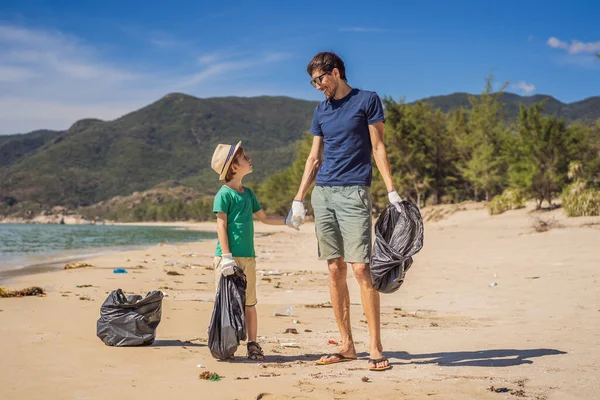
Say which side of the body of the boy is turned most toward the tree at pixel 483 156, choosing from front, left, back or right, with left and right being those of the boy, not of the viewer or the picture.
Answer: left

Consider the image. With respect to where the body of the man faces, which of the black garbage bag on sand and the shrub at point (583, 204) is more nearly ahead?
the black garbage bag on sand

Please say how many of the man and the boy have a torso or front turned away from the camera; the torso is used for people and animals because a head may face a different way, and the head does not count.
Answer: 0

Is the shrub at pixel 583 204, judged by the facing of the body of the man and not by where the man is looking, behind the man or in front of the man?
behind

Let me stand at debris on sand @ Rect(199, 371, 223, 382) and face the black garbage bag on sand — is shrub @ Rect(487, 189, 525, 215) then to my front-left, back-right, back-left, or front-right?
front-right

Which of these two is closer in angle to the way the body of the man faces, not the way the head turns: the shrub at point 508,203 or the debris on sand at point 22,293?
the debris on sand

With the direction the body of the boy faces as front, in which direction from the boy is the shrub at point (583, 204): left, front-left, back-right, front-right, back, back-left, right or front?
left

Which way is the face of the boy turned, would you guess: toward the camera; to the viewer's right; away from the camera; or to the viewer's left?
to the viewer's right

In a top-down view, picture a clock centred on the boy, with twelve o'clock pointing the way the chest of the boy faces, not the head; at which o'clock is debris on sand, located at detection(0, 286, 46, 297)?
The debris on sand is roughly at 6 o'clock from the boy.

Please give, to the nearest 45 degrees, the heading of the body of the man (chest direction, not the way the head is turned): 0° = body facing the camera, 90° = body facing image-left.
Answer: approximately 45°

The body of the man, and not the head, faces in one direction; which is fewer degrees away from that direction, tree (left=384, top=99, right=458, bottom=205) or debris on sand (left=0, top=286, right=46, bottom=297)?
the debris on sand

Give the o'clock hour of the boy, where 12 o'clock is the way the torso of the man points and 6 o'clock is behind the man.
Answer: The boy is roughly at 2 o'clock from the man.

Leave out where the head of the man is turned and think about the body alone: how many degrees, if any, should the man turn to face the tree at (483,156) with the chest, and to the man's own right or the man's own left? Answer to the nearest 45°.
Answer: approximately 135° to the man's own right

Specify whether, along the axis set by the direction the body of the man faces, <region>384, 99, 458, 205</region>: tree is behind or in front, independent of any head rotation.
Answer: behind

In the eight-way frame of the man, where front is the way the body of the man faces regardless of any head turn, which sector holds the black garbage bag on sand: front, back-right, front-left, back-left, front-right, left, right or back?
front-right

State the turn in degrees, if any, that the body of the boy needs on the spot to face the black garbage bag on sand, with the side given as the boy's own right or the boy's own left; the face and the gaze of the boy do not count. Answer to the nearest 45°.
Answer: approximately 135° to the boy's own right

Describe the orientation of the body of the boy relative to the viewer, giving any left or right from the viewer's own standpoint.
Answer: facing the viewer and to the right of the viewer
